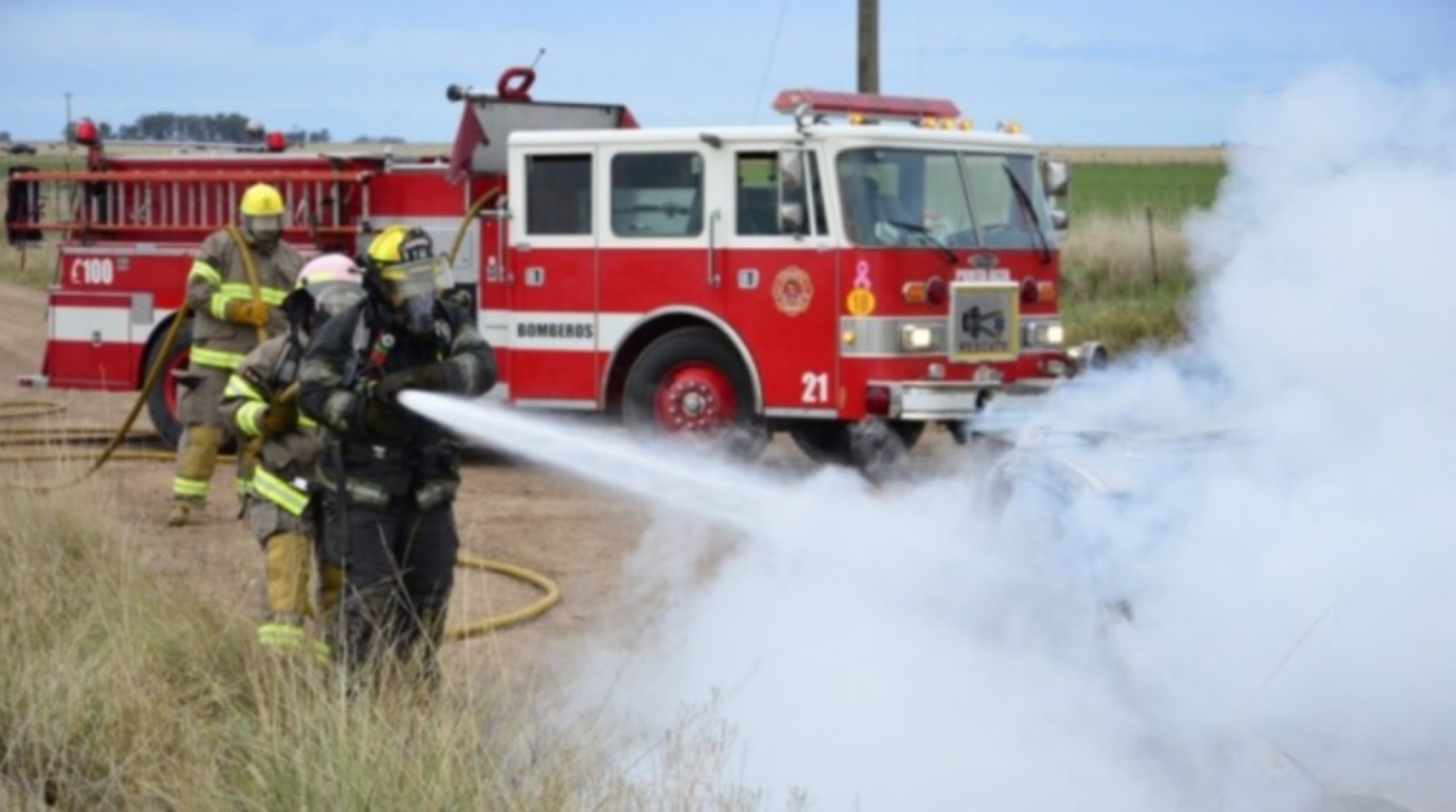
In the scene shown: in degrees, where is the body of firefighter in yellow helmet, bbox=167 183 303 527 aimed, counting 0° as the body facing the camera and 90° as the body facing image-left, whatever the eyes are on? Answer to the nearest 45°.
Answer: approximately 315°

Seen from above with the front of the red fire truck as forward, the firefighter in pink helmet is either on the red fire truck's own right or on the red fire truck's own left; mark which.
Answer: on the red fire truck's own right

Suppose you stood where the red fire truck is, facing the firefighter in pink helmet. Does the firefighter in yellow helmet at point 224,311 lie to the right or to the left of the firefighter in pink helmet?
right

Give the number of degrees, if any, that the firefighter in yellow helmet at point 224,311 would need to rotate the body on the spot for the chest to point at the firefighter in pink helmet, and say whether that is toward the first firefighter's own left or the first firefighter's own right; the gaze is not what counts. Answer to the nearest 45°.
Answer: approximately 45° to the first firefighter's own right

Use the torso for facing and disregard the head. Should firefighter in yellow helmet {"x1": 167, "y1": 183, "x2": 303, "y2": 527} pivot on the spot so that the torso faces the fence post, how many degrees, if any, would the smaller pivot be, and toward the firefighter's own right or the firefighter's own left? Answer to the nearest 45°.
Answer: approximately 90° to the firefighter's own left

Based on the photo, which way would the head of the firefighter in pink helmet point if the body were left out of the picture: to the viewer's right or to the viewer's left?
to the viewer's right

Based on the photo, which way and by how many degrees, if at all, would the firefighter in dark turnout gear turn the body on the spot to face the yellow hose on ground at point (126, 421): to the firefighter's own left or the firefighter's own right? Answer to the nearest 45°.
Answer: approximately 135° to the firefighter's own left

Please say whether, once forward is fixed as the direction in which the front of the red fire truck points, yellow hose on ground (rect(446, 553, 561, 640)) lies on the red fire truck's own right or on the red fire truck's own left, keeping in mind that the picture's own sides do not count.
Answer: on the red fire truck's own right
